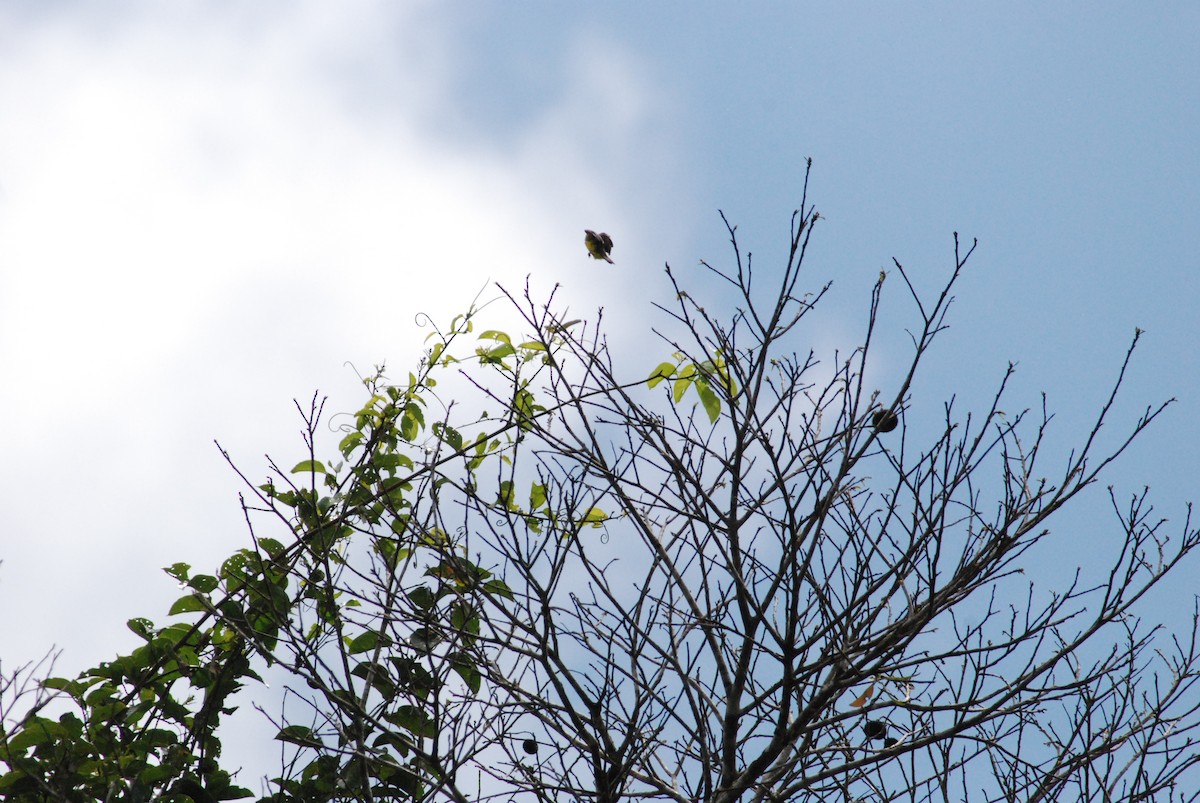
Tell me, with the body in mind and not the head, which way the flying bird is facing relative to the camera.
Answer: to the viewer's left
